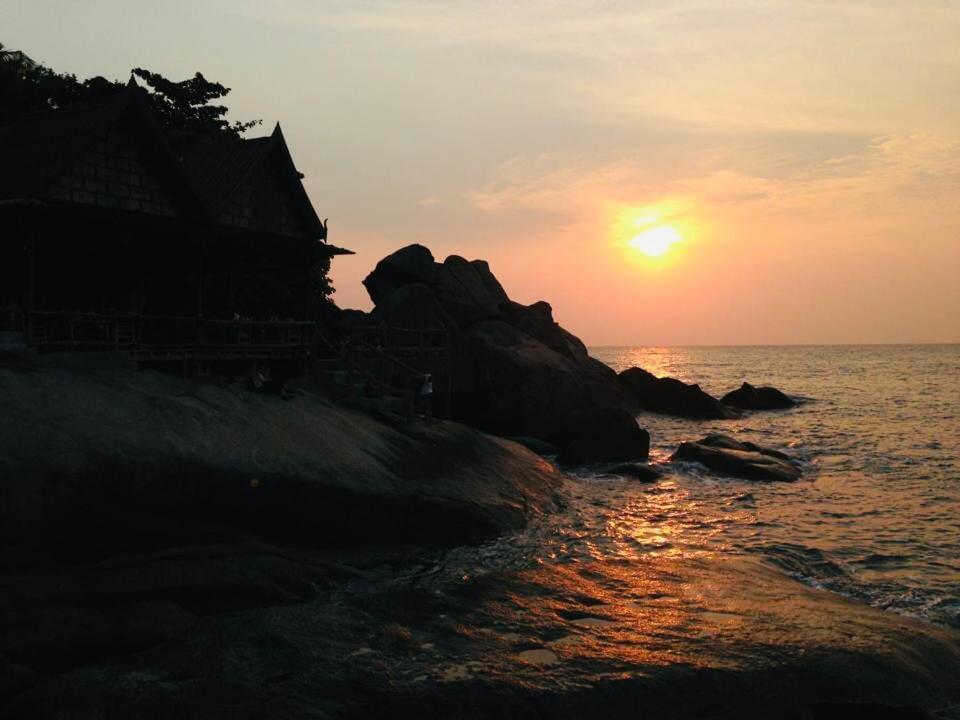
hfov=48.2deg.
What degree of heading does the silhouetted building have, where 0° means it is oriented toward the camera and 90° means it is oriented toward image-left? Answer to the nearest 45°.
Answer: approximately 315°

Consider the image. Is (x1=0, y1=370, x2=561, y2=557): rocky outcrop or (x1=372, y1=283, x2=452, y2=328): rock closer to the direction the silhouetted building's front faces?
the rocky outcrop

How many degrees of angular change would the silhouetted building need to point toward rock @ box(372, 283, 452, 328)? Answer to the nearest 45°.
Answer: approximately 90° to its left

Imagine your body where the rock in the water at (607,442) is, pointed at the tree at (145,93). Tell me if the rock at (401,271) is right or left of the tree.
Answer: right

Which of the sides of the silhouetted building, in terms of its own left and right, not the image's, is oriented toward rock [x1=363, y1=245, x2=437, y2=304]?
left

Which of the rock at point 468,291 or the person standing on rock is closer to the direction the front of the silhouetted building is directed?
the person standing on rock

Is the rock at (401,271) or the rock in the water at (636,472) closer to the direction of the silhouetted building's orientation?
the rock in the water

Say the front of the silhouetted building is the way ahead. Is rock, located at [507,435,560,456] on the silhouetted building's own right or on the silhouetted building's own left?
on the silhouetted building's own left

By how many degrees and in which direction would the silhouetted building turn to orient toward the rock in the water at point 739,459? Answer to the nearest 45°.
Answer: approximately 45° to its left

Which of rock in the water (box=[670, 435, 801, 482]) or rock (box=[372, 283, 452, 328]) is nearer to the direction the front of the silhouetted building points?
the rock in the water

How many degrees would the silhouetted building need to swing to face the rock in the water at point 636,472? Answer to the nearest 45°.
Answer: approximately 45° to its left

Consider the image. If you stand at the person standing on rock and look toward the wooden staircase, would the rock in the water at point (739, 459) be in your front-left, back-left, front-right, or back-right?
back-left

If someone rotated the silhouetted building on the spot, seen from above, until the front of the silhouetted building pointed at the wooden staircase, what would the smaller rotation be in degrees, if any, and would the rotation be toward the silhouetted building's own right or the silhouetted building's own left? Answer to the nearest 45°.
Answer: approximately 45° to the silhouetted building's own left
